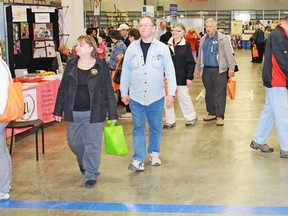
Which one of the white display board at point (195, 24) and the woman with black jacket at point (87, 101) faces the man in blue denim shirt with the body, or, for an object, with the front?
the white display board

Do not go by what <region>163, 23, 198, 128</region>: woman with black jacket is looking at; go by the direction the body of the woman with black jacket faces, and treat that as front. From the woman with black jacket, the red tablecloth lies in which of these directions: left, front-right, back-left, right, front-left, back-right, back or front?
front-right

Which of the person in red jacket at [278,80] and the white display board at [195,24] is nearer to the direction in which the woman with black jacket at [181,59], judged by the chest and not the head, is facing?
the person in red jacket

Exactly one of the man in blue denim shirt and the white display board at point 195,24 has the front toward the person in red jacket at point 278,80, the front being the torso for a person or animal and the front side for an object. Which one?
the white display board

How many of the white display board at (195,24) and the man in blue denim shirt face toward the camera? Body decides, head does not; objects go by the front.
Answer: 2

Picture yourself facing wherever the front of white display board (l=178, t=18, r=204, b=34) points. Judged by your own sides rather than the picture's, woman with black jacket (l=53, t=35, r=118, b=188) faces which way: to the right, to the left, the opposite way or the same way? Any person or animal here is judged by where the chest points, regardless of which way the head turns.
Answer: the same way

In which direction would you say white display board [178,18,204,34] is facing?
toward the camera

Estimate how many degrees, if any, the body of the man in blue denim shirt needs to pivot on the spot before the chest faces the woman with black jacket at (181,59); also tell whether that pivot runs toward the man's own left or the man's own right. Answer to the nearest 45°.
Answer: approximately 180°

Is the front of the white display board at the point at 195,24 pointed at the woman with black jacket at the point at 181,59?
yes

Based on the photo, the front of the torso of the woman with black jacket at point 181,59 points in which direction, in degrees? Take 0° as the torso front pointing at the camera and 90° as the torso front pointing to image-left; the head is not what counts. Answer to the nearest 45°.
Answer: approximately 45°

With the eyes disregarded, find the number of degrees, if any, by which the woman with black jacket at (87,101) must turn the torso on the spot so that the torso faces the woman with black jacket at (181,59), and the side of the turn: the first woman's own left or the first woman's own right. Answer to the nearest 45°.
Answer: approximately 135° to the first woman's own left

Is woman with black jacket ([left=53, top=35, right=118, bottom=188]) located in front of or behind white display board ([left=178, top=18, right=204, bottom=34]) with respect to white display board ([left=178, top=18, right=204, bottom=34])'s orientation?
in front

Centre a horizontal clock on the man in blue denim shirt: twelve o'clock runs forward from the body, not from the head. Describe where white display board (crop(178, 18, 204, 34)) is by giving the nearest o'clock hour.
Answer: The white display board is roughly at 6 o'clock from the man in blue denim shirt.

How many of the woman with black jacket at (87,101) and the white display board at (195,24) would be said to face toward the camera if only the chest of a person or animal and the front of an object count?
2

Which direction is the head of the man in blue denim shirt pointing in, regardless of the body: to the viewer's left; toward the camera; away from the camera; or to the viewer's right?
toward the camera

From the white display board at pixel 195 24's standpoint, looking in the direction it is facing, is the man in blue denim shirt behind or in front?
in front

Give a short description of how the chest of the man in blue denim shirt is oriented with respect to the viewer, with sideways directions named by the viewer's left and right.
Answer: facing the viewer

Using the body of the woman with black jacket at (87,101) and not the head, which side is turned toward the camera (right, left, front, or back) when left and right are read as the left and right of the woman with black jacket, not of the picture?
front

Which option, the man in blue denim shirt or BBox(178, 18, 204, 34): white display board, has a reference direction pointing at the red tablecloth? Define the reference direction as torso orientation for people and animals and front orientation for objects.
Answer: the white display board
